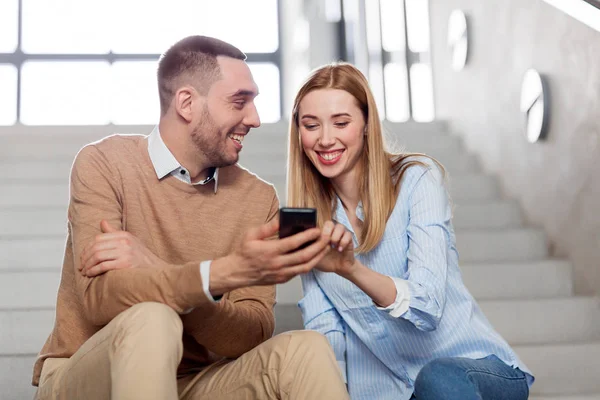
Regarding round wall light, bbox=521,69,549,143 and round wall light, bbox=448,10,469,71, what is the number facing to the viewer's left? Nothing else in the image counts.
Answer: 2

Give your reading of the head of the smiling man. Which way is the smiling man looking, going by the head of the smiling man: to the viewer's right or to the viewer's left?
to the viewer's right

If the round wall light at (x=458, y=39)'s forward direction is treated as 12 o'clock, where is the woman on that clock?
The woman is roughly at 9 o'clock from the round wall light.

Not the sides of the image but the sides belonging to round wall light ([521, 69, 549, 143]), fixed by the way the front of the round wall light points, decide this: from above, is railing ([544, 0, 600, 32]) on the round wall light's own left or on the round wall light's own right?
on the round wall light's own left

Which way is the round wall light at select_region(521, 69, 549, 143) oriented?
to the viewer's left

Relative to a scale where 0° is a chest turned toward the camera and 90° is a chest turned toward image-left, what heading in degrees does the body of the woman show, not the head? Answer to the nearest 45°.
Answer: approximately 45°

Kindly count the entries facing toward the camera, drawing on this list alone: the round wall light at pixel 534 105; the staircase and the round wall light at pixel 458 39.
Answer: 1

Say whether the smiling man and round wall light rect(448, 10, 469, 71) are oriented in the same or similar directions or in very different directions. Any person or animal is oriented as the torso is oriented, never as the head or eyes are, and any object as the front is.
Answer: very different directions

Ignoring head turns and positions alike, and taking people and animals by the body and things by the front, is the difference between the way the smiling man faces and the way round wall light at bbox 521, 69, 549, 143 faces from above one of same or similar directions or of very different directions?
very different directions

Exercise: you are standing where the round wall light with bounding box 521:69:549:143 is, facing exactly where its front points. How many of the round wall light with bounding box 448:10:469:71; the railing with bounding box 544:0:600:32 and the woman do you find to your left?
2
